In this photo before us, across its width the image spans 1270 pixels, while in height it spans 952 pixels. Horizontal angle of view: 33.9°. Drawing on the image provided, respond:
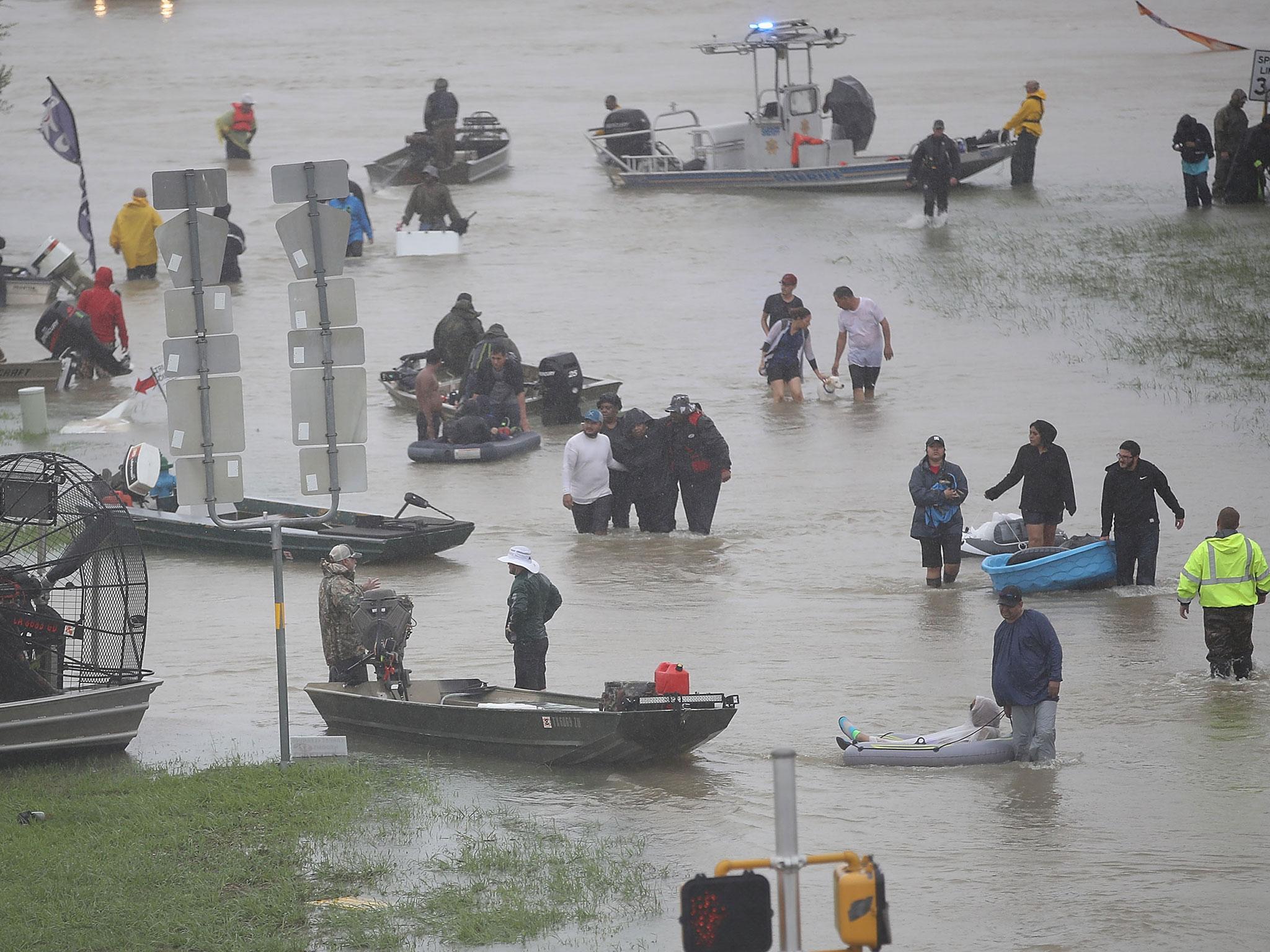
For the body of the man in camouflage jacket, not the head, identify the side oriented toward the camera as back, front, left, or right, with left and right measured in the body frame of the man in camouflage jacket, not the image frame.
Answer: right

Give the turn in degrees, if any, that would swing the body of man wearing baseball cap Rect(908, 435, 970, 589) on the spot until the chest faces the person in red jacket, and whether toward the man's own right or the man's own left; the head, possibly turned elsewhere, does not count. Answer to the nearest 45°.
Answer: approximately 135° to the man's own right

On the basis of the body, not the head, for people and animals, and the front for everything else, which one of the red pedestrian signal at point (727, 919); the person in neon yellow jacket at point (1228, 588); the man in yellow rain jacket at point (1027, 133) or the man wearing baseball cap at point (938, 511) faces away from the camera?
the person in neon yellow jacket

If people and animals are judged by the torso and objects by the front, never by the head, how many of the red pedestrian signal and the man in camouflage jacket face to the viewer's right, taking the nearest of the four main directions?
1

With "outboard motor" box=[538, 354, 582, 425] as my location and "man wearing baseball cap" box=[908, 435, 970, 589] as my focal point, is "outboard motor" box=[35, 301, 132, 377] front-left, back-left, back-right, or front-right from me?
back-right

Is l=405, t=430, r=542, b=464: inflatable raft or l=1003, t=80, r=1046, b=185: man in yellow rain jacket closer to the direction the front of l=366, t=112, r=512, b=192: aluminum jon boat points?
the inflatable raft

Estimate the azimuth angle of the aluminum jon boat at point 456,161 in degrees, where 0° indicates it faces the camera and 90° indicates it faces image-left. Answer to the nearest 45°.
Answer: approximately 225°

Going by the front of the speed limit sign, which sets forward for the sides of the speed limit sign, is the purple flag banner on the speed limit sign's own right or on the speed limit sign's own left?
on the speed limit sign's own right

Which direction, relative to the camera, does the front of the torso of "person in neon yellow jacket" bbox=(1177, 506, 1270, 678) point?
away from the camera

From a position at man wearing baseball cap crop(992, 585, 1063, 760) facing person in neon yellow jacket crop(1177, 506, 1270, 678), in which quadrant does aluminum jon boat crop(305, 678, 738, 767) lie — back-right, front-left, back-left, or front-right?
back-left

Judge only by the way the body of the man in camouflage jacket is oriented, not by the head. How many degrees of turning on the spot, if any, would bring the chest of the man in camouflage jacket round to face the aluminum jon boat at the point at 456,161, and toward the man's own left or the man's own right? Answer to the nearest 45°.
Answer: approximately 90° to the man's own left

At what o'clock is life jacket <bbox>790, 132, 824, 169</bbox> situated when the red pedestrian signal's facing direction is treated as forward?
The life jacket is roughly at 6 o'clock from the red pedestrian signal.
